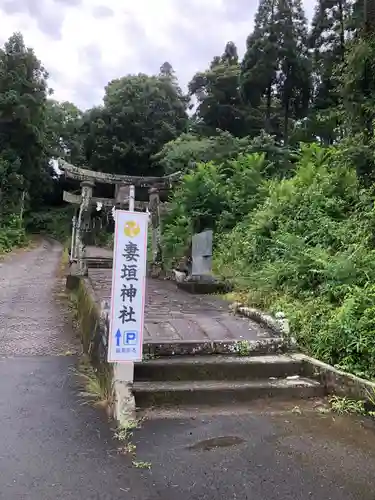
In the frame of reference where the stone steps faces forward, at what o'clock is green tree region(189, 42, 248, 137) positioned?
The green tree is roughly at 6 o'clock from the stone steps.

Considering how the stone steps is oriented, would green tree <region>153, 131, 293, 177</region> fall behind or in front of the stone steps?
behind

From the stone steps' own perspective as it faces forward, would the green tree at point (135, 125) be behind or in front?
behind

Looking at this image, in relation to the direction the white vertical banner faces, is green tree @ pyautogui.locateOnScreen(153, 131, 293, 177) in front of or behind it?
behind

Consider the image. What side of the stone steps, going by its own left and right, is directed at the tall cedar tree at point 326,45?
back

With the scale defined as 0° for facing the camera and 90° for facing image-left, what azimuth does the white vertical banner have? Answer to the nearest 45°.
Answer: approximately 0°

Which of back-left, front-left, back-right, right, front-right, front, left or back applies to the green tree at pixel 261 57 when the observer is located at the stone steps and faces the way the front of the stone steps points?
back

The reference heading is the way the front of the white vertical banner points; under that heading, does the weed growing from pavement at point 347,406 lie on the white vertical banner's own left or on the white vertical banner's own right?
on the white vertical banner's own left

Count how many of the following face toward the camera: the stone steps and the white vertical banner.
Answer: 2

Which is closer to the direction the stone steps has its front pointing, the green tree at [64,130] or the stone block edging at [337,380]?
the stone block edging

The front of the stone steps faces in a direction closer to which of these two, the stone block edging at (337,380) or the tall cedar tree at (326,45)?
the stone block edging

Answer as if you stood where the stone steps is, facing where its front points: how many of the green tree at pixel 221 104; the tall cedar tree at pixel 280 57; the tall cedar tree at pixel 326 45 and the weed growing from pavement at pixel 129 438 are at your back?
3
